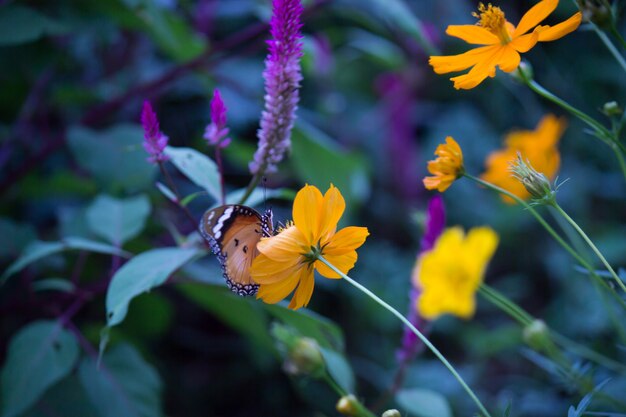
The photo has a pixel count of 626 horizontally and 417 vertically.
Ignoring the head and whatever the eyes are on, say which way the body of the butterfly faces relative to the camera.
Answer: to the viewer's right
